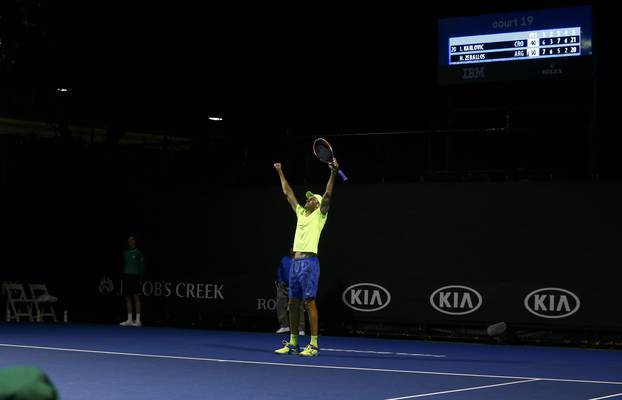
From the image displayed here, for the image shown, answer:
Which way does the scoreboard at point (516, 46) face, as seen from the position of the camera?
facing the viewer and to the left of the viewer

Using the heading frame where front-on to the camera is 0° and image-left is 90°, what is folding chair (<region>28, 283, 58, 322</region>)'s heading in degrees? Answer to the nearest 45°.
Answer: approximately 315°

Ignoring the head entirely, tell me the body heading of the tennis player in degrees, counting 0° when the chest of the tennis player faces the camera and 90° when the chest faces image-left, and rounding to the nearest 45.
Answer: approximately 45°

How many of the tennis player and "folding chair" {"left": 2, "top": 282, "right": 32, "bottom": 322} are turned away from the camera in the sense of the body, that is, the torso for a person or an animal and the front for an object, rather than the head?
0

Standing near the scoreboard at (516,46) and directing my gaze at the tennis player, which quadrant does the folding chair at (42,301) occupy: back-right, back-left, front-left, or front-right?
front-right

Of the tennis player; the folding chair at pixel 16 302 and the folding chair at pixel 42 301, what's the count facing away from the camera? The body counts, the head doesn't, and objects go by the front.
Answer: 0

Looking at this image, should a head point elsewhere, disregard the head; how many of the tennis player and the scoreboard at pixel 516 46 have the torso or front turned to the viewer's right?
0

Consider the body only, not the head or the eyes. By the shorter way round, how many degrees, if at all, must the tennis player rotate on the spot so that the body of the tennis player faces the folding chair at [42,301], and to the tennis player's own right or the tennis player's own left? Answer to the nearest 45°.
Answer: approximately 90° to the tennis player's own right

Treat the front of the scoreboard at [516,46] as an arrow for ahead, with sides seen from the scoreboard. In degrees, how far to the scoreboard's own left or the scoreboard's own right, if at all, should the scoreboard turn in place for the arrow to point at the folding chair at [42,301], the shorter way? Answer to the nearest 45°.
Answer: approximately 45° to the scoreboard's own right

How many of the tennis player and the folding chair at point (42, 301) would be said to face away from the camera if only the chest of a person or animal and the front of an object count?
0

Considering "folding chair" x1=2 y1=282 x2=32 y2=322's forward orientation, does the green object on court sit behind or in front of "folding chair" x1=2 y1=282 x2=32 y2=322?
in front
